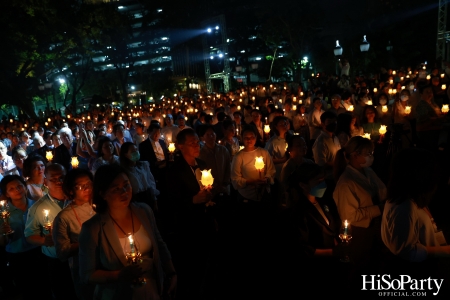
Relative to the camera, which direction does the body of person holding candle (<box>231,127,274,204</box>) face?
toward the camera

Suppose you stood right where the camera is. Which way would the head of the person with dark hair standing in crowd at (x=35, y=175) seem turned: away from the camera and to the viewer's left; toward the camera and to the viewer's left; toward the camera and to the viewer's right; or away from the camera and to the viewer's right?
toward the camera and to the viewer's right

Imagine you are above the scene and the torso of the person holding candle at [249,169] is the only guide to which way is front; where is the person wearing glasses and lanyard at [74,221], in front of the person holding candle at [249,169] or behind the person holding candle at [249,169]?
in front

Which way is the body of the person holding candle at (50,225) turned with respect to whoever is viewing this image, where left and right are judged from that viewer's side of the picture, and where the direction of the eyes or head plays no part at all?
facing the viewer and to the right of the viewer

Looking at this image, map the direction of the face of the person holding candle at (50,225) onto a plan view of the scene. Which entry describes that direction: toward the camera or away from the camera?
toward the camera

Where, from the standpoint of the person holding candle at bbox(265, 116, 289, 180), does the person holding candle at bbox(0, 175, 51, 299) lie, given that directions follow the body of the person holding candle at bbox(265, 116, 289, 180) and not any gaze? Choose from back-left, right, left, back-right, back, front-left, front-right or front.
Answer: right

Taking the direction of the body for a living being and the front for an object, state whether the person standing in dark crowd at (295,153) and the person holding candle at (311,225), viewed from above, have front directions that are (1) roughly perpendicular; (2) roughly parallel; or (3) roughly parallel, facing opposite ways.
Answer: roughly parallel

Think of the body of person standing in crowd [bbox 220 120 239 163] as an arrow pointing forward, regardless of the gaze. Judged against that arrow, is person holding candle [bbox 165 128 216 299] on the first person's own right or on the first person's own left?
on the first person's own right

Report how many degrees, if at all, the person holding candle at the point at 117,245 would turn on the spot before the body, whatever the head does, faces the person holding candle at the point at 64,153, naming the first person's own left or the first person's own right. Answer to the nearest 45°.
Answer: approximately 135° to the first person's own left

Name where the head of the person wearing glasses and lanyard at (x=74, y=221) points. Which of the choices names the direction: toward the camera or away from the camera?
toward the camera

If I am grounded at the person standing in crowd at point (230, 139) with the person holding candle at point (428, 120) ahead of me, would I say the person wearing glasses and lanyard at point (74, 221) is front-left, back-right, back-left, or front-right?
back-right

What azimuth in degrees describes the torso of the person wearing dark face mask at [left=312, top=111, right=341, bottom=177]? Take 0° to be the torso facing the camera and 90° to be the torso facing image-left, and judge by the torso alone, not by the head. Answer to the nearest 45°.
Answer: approximately 315°

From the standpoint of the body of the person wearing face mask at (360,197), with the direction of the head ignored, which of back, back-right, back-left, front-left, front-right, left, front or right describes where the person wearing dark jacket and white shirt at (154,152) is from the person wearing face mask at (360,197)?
back

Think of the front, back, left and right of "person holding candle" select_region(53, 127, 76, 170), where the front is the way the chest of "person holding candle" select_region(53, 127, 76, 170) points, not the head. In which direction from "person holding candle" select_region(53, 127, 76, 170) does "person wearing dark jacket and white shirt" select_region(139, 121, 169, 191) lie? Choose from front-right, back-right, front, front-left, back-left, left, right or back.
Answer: front

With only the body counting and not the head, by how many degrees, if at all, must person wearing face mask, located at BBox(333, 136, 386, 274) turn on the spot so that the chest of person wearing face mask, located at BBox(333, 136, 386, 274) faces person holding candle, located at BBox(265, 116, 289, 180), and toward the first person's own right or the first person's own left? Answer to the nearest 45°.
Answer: approximately 180°
